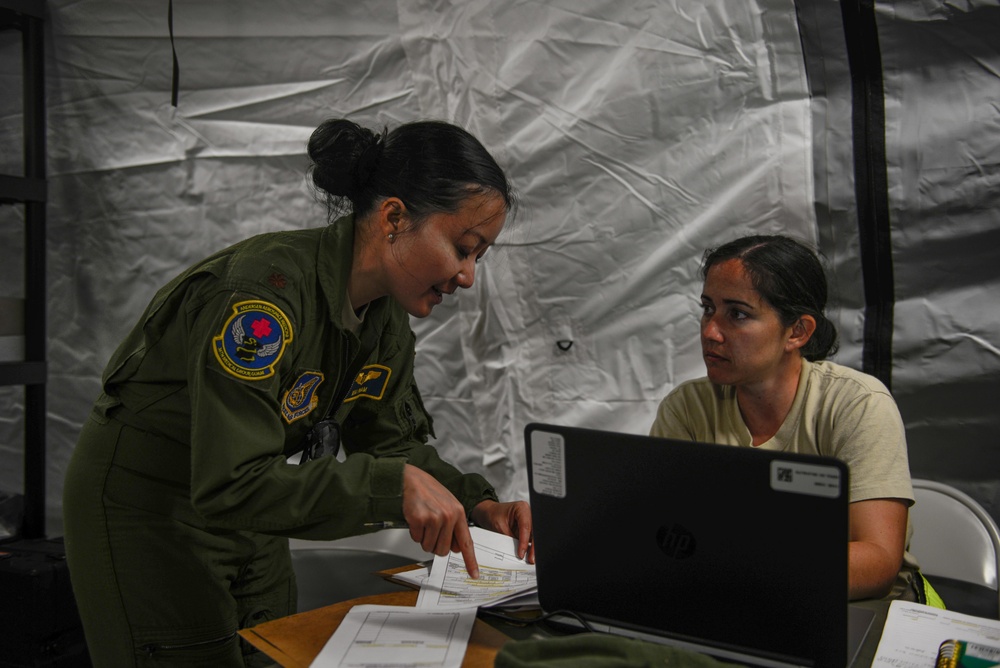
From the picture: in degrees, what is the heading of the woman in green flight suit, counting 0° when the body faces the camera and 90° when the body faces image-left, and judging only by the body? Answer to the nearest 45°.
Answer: approximately 315°

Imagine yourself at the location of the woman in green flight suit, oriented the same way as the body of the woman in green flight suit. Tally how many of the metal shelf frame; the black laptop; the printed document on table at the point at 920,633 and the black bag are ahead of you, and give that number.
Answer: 2

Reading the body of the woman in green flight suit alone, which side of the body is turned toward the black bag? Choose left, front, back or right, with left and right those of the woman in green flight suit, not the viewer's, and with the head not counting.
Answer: back

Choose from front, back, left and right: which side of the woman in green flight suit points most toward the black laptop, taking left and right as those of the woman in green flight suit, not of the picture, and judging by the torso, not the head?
front

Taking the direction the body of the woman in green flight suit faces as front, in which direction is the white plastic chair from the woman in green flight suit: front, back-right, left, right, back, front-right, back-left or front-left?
front-left

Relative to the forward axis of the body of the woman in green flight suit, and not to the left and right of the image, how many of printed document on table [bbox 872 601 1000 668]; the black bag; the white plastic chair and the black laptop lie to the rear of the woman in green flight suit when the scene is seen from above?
1

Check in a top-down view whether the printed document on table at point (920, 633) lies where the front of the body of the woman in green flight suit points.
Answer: yes

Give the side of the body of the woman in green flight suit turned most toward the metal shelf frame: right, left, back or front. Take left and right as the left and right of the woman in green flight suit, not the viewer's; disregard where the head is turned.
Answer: back

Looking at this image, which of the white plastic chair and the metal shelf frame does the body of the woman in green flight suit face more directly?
the white plastic chair
